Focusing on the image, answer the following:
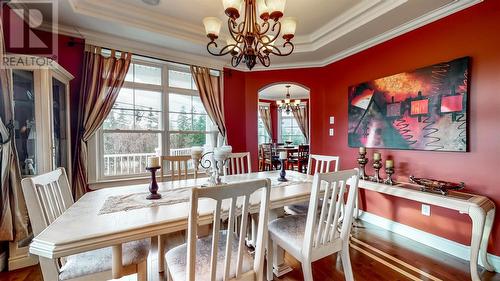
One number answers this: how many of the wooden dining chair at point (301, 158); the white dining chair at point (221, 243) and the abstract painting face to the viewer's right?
0

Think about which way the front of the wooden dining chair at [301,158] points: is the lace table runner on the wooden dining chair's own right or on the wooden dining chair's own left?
on the wooden dining chair's own left

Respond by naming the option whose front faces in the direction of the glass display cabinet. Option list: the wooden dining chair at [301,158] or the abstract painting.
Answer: the abstract painting

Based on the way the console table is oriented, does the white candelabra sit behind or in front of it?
in front

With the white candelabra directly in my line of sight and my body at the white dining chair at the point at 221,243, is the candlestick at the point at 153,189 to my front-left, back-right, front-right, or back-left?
front-left

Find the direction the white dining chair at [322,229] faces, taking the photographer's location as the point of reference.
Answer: facing away from the viewer and to the left of the viewer

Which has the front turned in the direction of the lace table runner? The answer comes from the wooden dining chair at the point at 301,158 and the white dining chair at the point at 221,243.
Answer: the white dining chair

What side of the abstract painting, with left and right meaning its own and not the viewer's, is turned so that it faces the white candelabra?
front

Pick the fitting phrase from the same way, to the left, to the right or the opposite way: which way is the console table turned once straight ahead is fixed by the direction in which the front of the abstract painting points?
the same way

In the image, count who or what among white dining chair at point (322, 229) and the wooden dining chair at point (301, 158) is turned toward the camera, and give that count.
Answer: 0

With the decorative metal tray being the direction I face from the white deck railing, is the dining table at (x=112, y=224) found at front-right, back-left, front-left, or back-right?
front-right

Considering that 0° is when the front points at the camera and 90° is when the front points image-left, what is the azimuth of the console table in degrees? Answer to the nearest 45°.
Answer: approximately 45°

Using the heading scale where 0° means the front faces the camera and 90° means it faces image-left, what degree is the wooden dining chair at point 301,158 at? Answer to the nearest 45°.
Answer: approximately 135°

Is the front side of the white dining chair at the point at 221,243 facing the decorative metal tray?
no

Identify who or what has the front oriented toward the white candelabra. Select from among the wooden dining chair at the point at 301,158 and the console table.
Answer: the console table

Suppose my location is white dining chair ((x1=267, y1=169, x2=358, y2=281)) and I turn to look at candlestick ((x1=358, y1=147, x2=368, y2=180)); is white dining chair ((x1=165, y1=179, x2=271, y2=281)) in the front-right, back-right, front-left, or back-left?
back-left

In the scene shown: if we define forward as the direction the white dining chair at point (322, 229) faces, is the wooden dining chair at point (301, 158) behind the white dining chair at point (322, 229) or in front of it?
in front

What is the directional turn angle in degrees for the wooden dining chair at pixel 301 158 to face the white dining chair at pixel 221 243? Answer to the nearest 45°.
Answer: approximately 135° to its left

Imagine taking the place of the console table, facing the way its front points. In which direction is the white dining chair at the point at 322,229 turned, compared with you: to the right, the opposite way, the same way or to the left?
to the right

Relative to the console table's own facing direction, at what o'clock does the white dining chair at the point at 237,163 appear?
The white dining chair is roughly at 1 o'clock from the console table.

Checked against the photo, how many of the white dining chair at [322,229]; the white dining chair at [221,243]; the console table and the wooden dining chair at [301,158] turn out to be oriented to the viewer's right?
0

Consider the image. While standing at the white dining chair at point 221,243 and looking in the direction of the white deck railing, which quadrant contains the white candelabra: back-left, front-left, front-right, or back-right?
front-right

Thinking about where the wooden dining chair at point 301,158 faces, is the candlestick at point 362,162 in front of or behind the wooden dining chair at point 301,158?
behind

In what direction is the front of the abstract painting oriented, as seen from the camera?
facing the viewer and to the left of the viewer

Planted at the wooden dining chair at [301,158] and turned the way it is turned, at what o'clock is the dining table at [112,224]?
The dining table is roughly at 8 o'clock from the wooden dining chair.
